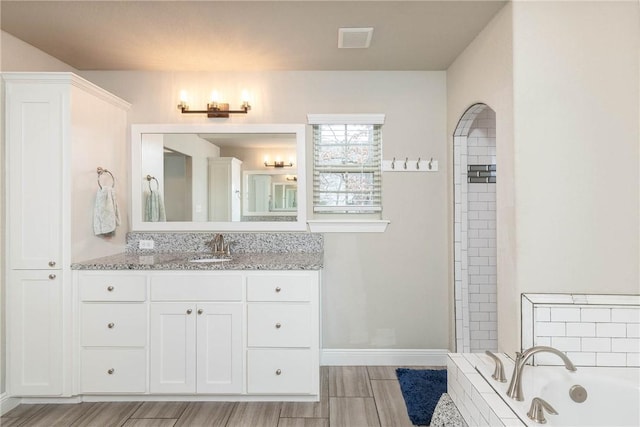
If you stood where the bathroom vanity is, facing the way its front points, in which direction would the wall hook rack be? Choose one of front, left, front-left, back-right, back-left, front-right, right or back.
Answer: left

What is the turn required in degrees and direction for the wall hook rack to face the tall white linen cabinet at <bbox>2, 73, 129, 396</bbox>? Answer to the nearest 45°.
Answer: approximately 45° to its right

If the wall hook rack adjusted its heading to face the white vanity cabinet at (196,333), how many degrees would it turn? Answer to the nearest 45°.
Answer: approximately 45° to its right

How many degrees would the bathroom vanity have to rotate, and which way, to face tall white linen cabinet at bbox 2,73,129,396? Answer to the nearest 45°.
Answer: approximately 90° to its right

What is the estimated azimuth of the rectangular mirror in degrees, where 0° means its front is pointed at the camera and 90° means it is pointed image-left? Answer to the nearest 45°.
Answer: approximately 0°

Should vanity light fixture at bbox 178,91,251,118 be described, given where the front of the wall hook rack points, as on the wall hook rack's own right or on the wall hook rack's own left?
on the wall hook rack's own right

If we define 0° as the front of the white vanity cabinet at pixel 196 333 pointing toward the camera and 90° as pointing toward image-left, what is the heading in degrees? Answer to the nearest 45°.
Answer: approximately 0°

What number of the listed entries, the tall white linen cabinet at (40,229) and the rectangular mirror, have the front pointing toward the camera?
2
